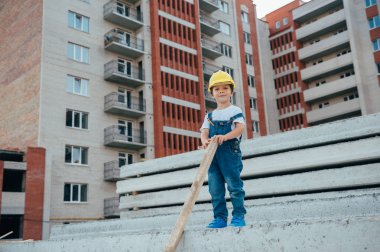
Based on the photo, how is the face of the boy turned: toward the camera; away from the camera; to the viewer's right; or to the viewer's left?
toward the camera

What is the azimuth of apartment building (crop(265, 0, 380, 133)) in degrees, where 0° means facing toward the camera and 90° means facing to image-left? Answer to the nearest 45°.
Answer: approximately 45°

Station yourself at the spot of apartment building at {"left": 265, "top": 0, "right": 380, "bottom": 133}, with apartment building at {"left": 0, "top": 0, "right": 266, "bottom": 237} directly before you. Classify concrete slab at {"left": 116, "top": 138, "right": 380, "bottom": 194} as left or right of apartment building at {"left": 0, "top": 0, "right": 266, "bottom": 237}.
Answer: left

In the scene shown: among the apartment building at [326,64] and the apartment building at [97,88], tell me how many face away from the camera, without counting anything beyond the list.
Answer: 0

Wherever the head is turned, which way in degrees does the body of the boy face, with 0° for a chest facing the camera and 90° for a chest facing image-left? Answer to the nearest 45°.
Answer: approximately 45°

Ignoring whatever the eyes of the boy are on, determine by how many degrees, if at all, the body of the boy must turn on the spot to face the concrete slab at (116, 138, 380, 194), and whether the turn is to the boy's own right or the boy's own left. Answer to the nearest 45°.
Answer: approximately 180°

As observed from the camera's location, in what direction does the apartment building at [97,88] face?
facing the viewer and to the right of the viewer
